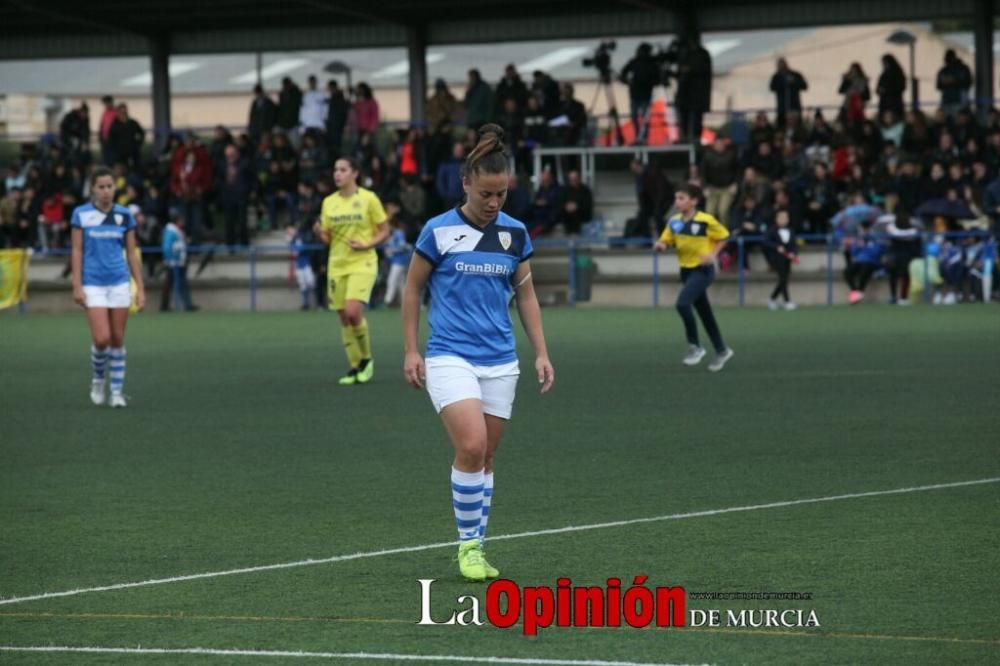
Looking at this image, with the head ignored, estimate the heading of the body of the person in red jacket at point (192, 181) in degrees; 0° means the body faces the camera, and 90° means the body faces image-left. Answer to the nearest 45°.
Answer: approximately 0°

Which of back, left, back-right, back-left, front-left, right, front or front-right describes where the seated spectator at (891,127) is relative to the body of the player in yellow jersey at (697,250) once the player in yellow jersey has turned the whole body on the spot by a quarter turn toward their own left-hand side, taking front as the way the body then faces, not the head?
back-left

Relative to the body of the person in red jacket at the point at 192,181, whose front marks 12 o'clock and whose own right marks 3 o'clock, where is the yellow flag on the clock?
The yellow flag is roughly at 2 o'clock from the person in red jacket.

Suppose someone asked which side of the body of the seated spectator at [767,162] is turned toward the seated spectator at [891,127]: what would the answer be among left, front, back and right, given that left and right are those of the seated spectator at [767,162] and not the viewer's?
left

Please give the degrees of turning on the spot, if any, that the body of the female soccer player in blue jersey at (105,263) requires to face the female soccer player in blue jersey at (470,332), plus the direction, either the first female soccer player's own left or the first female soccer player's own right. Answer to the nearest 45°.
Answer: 0° — they already face them

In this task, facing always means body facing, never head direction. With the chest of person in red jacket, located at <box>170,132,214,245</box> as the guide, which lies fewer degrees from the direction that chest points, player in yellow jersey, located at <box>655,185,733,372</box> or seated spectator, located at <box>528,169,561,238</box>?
the player in yellow jersey
